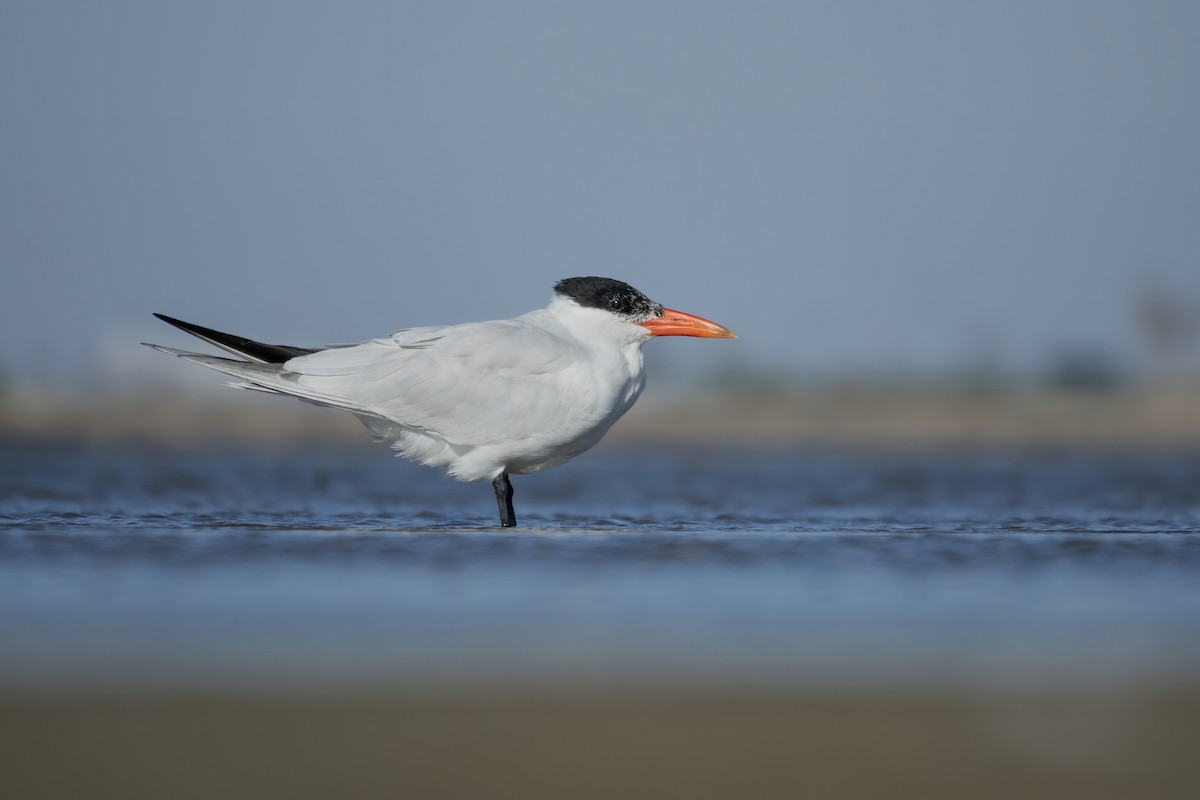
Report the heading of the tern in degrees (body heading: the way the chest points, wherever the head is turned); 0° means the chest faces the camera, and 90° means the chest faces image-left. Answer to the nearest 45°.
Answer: approximately 270°
